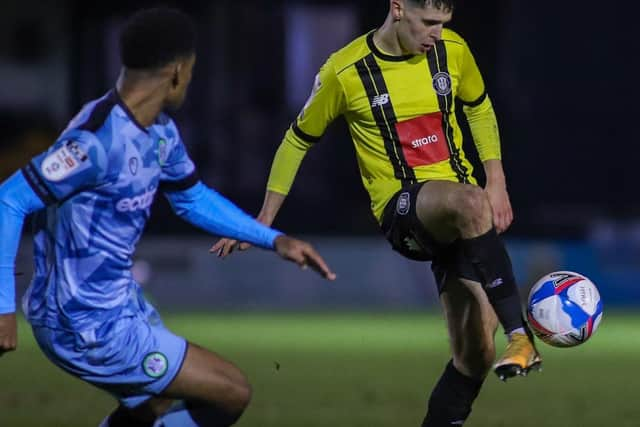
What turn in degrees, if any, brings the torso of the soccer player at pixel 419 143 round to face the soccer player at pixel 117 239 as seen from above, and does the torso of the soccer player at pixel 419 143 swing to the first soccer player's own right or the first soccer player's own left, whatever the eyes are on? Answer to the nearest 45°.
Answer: approximately 90° to the first soccer player's own right

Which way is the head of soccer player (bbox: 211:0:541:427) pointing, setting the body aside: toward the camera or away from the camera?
toward the camera

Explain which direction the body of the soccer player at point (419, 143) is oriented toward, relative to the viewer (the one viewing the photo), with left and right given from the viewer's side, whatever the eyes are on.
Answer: facing the viewer and to the right of the viewer

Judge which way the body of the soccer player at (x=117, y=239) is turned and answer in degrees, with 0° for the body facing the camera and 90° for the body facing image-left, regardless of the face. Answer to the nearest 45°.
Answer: approximately 315°

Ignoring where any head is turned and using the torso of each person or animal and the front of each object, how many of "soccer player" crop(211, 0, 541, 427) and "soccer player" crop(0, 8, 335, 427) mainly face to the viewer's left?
0
